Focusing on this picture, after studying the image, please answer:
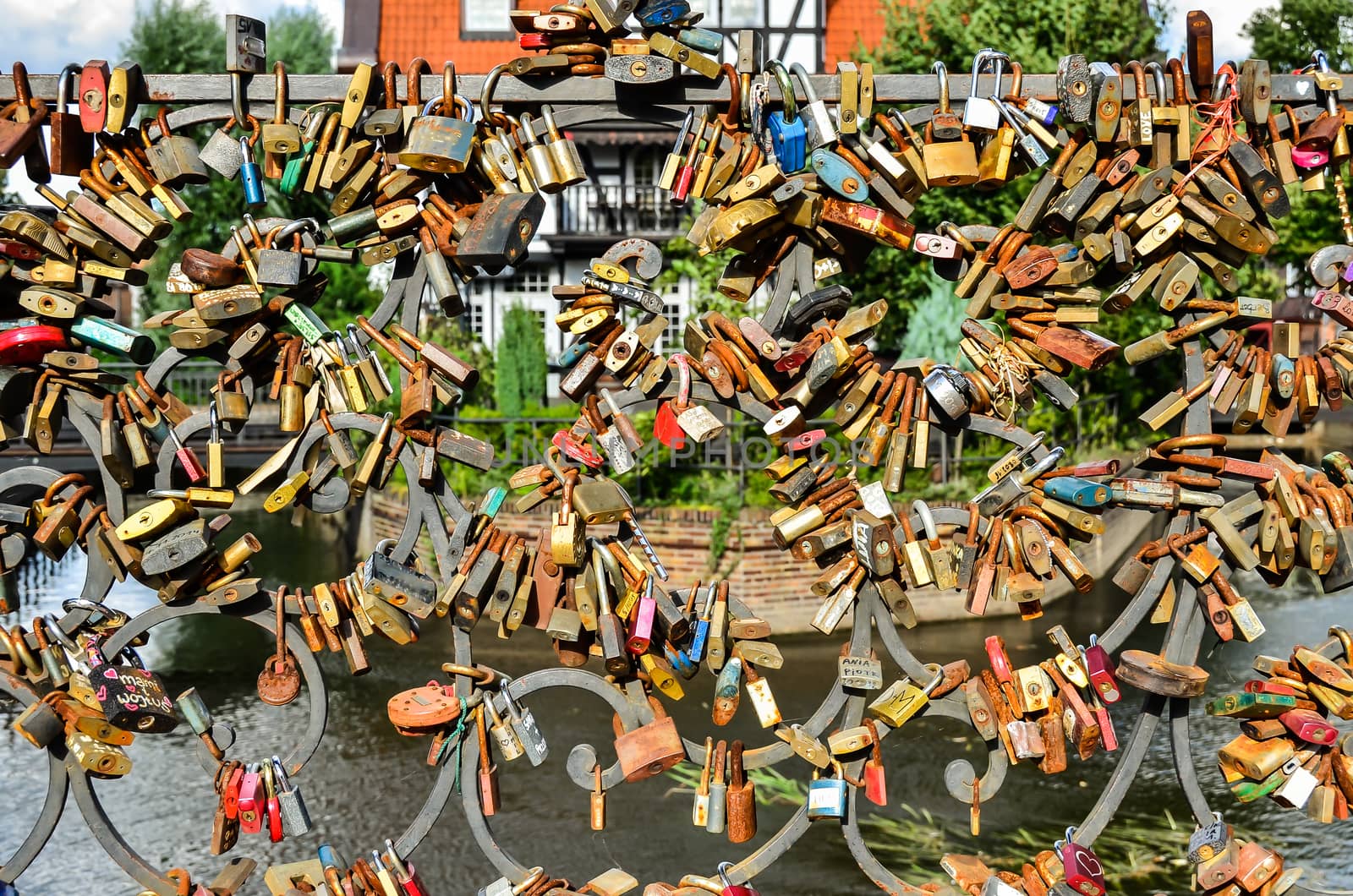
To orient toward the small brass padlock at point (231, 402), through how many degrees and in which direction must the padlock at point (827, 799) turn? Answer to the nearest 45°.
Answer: approximately 90° to its right

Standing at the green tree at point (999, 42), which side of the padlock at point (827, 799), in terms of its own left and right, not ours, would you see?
back

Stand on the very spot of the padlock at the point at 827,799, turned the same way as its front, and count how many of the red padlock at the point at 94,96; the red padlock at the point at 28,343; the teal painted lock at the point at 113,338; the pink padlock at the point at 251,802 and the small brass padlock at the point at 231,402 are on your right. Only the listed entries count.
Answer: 5

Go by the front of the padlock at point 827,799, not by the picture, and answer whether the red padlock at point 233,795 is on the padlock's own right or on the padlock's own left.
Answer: on the padlock's own right

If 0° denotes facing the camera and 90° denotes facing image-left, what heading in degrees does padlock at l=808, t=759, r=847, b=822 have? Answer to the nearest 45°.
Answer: approximately 0°
